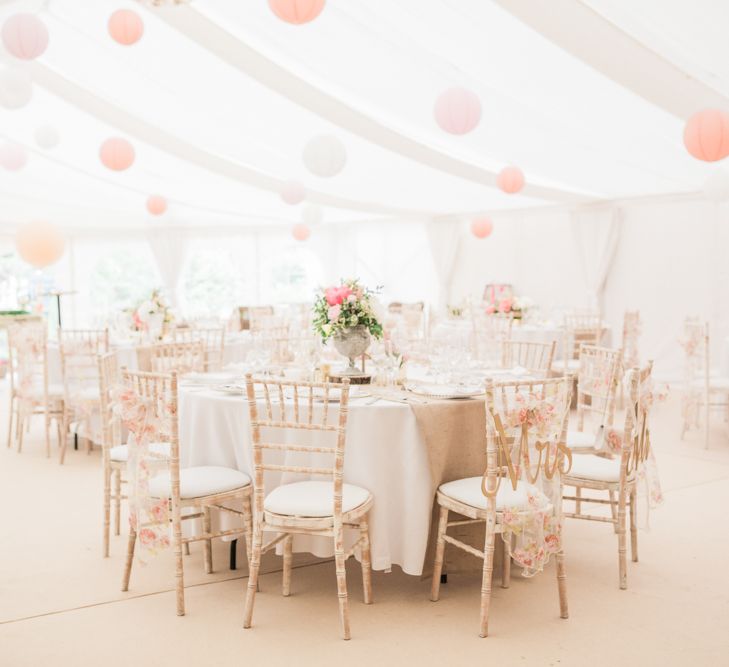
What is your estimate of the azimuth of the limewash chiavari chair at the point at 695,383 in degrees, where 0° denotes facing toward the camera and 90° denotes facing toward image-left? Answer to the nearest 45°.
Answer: approximately 225°

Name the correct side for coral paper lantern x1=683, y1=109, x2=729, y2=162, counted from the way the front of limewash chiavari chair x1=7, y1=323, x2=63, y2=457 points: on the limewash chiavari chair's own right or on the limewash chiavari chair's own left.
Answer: on the limewash chiavari chair's own right

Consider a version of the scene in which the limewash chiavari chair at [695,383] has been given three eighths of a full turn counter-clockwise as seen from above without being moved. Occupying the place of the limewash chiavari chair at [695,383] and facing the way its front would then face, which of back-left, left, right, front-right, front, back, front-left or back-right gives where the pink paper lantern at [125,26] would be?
front-left

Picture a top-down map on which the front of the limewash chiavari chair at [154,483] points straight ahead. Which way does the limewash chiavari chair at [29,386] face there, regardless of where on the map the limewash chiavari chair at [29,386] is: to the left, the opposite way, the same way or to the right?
the same way

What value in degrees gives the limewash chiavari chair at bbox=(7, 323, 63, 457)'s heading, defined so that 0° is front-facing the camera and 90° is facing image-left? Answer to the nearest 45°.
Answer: approximately 225°

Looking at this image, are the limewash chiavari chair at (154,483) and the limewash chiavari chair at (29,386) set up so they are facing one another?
no

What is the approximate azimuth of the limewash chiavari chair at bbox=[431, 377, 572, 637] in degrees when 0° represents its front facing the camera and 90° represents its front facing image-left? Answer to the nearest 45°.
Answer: approximately 135°

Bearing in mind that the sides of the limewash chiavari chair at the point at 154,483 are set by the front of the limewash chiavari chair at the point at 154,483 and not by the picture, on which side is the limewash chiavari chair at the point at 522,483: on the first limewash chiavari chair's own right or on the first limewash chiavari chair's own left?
on the first limewash chiavari chair's own right

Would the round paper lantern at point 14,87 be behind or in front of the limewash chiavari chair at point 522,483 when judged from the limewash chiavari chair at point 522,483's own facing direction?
in front

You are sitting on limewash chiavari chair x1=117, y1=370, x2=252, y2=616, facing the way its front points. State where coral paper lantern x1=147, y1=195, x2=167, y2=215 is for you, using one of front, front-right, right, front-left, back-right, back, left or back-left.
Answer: front-left

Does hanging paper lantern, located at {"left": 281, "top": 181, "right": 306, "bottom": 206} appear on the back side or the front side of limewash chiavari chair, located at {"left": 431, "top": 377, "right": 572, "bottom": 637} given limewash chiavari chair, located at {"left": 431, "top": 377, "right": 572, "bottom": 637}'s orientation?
on the front side

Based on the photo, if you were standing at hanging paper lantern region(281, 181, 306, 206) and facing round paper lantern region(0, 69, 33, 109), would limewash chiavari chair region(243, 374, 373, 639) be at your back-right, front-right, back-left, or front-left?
front-left

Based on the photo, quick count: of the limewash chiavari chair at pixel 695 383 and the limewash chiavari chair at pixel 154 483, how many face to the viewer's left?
0

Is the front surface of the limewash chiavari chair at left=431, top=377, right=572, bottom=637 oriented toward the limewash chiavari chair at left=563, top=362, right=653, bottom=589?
no

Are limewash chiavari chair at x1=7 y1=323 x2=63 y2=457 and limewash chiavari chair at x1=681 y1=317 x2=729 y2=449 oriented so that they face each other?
no

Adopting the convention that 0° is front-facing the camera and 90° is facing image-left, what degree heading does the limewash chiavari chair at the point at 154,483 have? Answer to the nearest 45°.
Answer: approximately 225°

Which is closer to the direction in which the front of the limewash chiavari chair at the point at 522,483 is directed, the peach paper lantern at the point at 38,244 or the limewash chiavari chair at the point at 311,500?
the peach paper lantern
